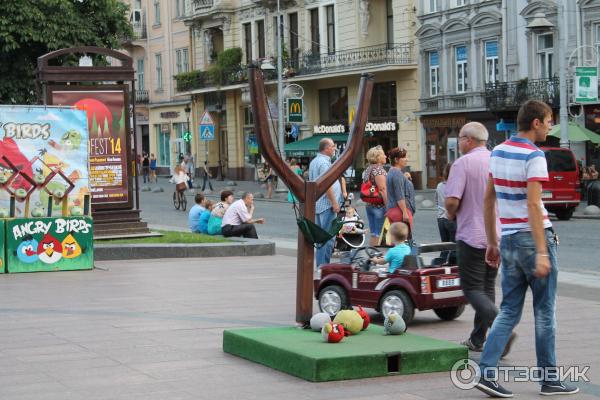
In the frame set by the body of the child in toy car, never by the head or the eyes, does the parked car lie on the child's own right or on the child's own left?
on the child's own right

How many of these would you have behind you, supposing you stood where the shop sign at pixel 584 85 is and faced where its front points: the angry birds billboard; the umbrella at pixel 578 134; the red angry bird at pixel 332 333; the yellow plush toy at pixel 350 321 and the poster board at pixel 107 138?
1

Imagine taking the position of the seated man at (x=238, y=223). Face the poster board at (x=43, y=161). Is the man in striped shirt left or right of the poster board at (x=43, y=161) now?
left

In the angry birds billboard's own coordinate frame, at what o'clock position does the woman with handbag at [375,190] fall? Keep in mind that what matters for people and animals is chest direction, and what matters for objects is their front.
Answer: The woman with handbag is roughly at 8 o'clock from the angry birds billboard.

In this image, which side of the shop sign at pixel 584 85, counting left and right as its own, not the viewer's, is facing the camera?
front

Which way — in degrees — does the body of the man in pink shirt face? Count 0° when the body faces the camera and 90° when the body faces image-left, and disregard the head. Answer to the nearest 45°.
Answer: approximately 135°

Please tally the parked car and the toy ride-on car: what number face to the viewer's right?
0

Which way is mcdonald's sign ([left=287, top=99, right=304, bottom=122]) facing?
toward the camera

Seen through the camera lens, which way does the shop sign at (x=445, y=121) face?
facing the viewer
